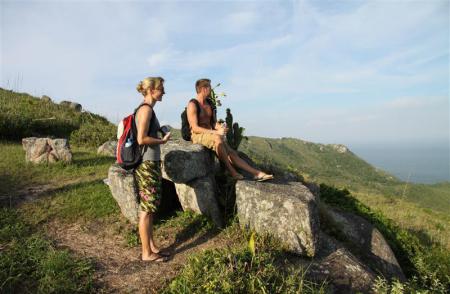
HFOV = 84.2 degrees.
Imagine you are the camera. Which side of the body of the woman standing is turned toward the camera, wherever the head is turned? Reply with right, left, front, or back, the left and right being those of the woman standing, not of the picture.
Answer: right

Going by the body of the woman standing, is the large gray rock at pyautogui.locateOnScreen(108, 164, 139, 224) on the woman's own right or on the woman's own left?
on the woman's own left

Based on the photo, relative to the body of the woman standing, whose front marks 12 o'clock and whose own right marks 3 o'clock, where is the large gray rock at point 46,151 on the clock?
The large gray rock is roughly at 8 o'clock from the woman standing.

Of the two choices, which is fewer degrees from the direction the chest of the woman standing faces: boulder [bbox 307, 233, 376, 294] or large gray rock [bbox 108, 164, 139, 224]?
the boulder

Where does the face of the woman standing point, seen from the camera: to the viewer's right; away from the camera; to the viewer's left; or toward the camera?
to the viewer's right

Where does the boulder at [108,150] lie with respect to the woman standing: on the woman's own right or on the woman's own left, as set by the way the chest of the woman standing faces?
on the woman's own left

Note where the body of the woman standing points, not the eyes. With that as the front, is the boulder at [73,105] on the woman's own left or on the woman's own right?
on the woman's own left

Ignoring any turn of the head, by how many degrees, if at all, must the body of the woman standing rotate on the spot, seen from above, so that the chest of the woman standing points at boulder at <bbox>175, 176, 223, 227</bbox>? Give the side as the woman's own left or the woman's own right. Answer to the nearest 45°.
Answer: approximately 45° to the woman's own left

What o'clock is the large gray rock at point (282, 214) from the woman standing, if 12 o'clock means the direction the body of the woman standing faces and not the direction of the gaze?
The large gray rock is roughly at 12 o'clock from the woman standing.

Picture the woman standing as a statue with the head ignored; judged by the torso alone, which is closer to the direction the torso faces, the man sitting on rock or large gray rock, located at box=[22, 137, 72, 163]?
the man sitting on rock

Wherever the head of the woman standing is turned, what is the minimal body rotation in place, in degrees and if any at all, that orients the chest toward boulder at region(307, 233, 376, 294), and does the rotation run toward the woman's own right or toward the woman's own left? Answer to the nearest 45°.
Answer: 0° — they already face it
